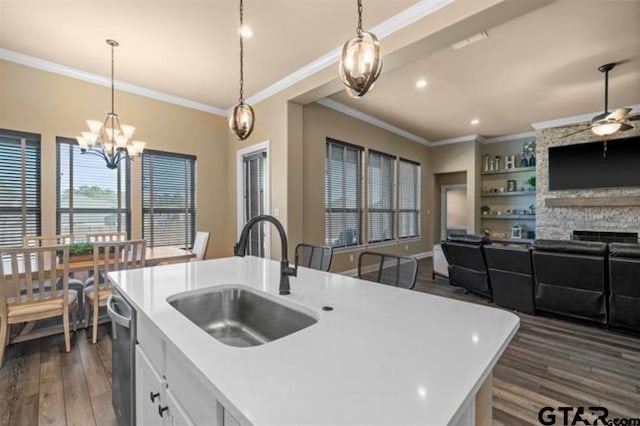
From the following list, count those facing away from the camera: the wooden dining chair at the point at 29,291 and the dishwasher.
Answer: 1

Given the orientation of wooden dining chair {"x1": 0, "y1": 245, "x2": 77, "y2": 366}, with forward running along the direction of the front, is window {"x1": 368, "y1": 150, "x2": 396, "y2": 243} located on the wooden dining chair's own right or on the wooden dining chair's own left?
on the wooden dining chair's own right

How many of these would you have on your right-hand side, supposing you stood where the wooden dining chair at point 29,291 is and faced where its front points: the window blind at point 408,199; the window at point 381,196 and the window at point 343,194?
3

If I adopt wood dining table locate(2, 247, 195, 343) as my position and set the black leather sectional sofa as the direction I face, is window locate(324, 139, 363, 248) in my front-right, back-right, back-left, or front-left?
front-left

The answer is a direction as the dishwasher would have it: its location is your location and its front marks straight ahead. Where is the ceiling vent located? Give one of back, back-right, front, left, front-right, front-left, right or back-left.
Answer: back

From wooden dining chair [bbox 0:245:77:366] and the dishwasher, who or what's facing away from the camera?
the wooden dining chair

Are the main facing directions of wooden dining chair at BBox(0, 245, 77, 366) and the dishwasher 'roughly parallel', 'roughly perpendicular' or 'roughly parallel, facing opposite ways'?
roughly perpendicular

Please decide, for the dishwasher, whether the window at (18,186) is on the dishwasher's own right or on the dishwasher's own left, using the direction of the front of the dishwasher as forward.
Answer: on the dishwasher's own right

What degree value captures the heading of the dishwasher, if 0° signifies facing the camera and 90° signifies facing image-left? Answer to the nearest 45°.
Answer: approximately 90°

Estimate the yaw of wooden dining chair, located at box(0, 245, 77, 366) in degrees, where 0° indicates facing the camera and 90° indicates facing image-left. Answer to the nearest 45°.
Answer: approximately 180°

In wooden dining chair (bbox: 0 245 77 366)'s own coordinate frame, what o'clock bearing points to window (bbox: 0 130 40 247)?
The window is roughly at 12 o'clock from the wooden dining chair.

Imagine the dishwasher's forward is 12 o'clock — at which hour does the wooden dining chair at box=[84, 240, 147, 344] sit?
The wooden dining chair is roughly at 3 o'clock from the dishwasher.

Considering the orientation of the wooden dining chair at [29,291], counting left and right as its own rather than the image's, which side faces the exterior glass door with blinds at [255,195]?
right
